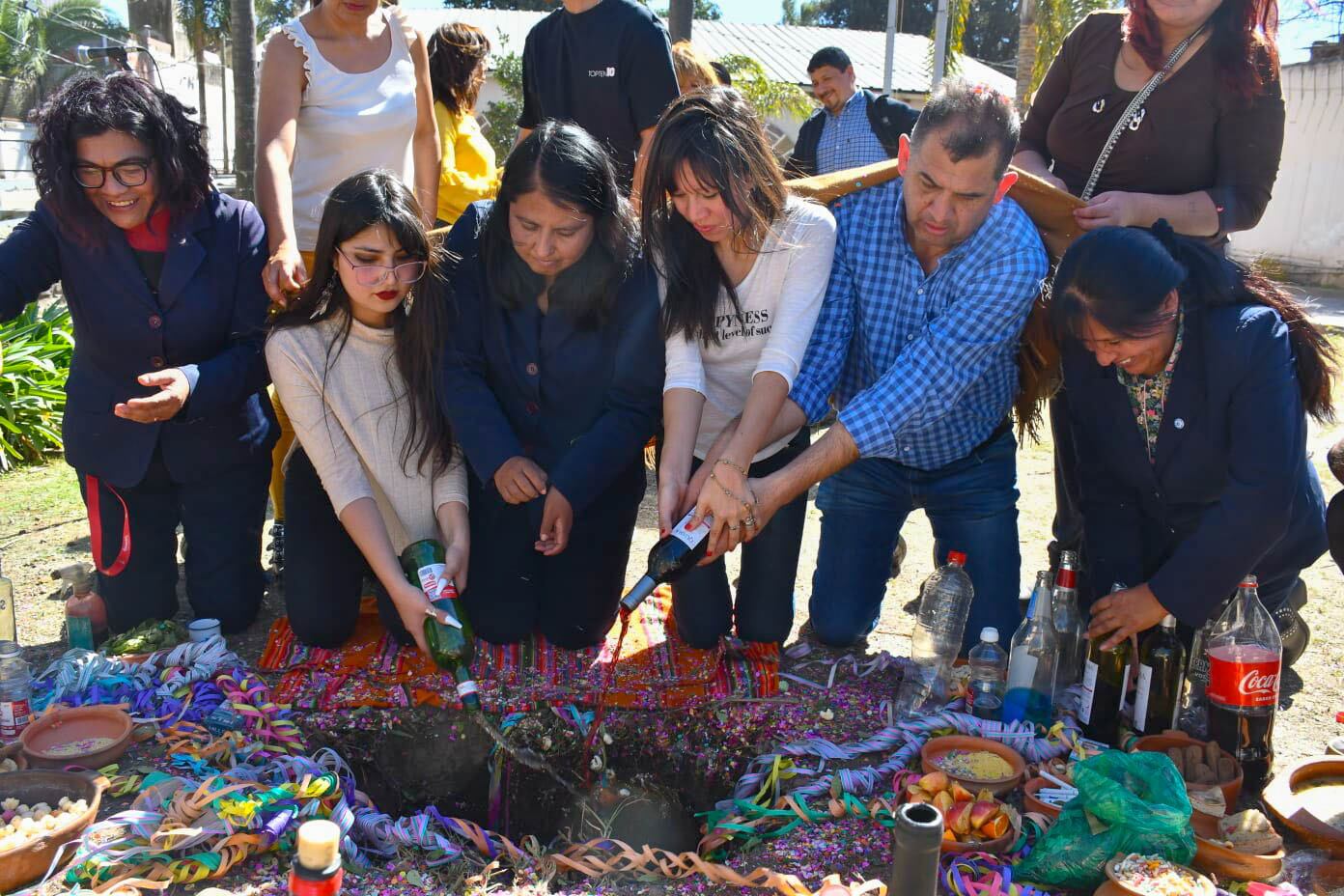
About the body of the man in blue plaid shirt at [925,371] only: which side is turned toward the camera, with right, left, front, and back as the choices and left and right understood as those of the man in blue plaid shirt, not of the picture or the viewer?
front

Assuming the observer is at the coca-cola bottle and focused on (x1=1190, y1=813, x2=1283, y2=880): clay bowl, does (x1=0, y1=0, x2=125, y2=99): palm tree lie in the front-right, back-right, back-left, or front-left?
back-right

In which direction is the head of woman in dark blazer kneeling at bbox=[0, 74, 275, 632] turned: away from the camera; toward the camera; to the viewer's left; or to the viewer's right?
toward the camera

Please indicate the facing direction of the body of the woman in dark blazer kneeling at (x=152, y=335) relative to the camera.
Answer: toward the camera

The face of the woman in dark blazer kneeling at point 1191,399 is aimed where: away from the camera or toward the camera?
toward the camera

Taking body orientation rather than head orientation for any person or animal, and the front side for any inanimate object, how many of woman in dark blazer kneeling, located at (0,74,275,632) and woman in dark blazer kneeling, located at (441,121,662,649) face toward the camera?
2

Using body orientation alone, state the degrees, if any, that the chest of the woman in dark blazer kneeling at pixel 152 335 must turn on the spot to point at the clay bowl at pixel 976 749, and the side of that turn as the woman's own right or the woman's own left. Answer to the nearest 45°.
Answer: approximately 45° to the woman's own left

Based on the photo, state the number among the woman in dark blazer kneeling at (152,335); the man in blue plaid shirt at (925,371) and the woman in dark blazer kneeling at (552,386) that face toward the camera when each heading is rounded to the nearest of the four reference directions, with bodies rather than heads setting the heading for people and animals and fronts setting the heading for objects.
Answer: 3

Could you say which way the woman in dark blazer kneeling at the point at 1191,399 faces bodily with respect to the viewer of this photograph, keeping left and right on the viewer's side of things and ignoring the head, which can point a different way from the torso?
facing the viewer and to the left of the viewer

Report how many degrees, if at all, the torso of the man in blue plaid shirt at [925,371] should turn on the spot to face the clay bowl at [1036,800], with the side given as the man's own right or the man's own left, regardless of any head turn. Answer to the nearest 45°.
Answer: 0° — they already face it

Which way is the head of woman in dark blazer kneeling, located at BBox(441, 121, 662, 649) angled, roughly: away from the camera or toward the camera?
toward the camera

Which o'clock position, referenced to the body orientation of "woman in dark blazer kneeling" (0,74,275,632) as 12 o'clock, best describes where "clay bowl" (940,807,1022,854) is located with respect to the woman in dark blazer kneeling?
The clay bowl is roughly at 11 o'clock from the woman in dark blazer kneeling.

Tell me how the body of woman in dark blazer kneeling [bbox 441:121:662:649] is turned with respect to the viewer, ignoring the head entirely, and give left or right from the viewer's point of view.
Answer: facing the viewer

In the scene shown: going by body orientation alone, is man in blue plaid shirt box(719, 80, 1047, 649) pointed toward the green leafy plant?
no
